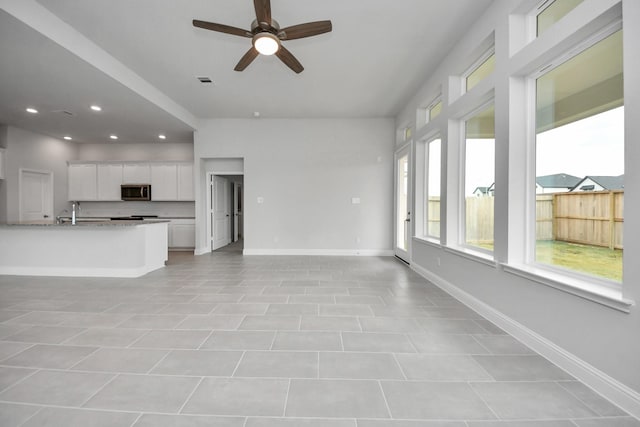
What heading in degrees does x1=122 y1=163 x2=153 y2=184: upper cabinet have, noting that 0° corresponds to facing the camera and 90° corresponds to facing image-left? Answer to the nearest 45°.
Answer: approximately 0°

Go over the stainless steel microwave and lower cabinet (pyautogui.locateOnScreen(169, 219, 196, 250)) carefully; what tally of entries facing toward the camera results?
2

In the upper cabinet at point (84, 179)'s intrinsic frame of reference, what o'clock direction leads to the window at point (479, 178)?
The window is roughly at 11 o'clock from the upper cabinet.
